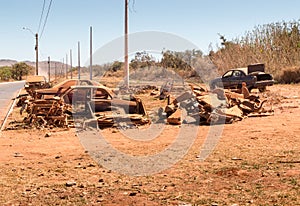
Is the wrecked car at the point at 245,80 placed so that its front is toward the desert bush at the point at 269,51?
no

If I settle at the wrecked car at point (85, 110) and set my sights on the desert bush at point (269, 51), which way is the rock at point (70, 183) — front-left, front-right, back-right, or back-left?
back-right

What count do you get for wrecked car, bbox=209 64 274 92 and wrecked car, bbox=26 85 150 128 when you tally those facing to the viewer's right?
0

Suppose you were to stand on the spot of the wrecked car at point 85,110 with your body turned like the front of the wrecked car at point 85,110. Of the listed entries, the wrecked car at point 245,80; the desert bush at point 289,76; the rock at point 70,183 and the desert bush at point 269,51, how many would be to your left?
1

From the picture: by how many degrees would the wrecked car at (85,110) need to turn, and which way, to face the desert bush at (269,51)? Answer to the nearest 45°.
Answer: approximately 135° to its right

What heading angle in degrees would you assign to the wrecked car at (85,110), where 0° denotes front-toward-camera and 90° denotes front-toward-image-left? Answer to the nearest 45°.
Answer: approximately 90°

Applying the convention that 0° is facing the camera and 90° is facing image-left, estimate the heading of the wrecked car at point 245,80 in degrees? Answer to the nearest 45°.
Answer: approximately 135°
